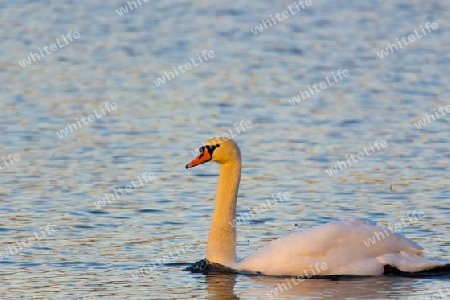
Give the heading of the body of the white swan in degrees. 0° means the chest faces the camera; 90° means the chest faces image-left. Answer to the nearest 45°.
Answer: approximately 90°
